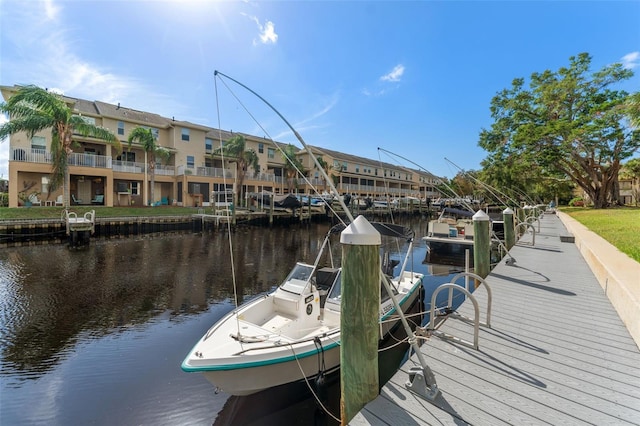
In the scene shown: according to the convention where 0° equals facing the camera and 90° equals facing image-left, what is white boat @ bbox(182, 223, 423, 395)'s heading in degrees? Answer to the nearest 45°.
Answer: approximately 45°

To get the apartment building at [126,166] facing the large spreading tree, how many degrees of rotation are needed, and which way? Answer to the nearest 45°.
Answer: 0° — it already faces it

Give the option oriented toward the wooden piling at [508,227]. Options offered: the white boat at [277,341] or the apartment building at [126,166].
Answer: the apartment building

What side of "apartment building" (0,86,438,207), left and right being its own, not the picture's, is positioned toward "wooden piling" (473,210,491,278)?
front

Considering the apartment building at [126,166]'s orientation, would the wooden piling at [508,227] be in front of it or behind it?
in front

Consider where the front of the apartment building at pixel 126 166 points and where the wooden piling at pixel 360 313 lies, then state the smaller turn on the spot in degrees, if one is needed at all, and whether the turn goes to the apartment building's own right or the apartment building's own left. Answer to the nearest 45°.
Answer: approximately 45° to the apartment building's own right

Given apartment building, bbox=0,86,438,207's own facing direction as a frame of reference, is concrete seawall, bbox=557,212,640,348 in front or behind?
in front

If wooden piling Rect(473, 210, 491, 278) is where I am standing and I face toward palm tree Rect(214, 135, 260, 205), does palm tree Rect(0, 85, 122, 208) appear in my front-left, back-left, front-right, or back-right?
front-left

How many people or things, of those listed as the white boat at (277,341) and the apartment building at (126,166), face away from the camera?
0

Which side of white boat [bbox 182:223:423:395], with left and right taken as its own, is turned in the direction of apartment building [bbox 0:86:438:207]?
right

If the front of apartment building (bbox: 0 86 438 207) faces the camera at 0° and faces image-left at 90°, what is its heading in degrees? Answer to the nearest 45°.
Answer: approximately 315°

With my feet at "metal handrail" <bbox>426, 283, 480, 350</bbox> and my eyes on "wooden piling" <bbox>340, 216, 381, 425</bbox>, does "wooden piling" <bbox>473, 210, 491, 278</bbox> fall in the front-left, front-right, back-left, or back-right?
back-right

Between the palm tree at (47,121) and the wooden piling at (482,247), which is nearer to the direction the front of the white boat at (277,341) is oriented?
the palm tree

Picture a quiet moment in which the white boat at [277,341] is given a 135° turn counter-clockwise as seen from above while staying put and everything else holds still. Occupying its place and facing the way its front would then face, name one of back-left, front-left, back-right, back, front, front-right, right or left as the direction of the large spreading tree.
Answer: front-left

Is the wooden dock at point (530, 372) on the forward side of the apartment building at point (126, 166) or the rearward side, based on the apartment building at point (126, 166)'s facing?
on the forward side

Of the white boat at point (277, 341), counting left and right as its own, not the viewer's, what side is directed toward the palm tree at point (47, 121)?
right

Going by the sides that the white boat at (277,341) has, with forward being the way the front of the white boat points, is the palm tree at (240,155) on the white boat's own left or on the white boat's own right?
on the white boat's own right
